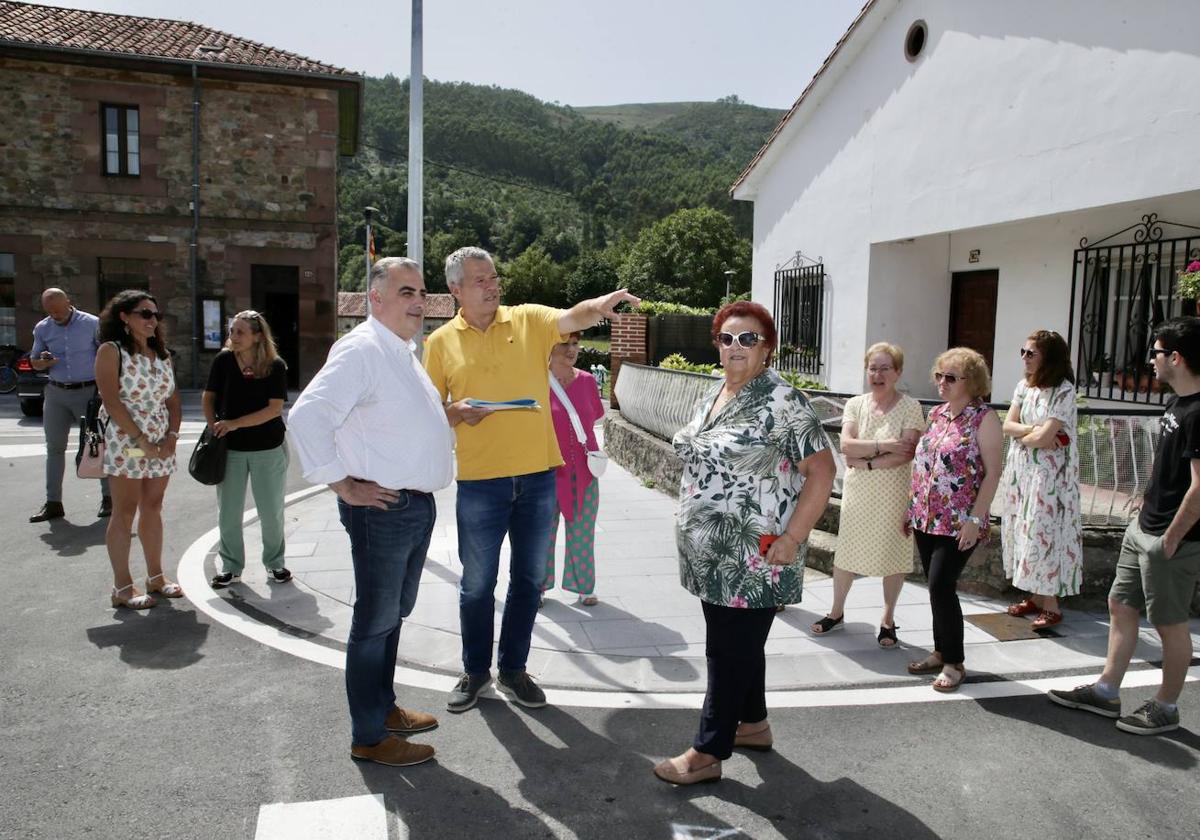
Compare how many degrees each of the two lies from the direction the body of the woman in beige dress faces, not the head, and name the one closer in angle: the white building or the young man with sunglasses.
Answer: the young man with sunglasses

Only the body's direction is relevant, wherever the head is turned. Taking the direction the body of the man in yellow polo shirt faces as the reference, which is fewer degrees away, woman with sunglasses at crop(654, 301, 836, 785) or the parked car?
the woman with sunglasses

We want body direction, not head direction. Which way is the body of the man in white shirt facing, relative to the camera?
to the viewer's right

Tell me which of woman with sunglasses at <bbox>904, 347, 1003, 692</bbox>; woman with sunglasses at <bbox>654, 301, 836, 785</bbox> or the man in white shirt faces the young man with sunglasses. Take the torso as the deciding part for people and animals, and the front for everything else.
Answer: the man in white shirt

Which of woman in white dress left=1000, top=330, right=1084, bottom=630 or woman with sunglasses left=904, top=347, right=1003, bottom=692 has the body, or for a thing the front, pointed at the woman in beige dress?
the woman in white dress

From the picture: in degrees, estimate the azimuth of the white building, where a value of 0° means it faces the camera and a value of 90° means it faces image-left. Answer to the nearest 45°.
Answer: approximately 45°

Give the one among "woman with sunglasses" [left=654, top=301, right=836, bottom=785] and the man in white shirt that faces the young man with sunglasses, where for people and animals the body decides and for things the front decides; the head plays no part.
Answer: the man in white shirt

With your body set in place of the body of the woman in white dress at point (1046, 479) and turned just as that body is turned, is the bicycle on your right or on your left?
on your right

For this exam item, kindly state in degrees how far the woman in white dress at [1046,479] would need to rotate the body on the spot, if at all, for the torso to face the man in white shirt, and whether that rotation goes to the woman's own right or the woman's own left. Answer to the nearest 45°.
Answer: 0° — they already face them

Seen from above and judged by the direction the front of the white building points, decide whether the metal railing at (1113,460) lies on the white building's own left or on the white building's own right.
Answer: on the white building's own left

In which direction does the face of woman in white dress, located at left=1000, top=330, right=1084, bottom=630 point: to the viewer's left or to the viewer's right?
to the viewer's left

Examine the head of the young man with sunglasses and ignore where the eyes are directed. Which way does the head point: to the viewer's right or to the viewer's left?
to the viewer's left

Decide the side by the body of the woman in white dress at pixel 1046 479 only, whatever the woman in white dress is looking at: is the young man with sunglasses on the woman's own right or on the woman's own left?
on the woman's own left
